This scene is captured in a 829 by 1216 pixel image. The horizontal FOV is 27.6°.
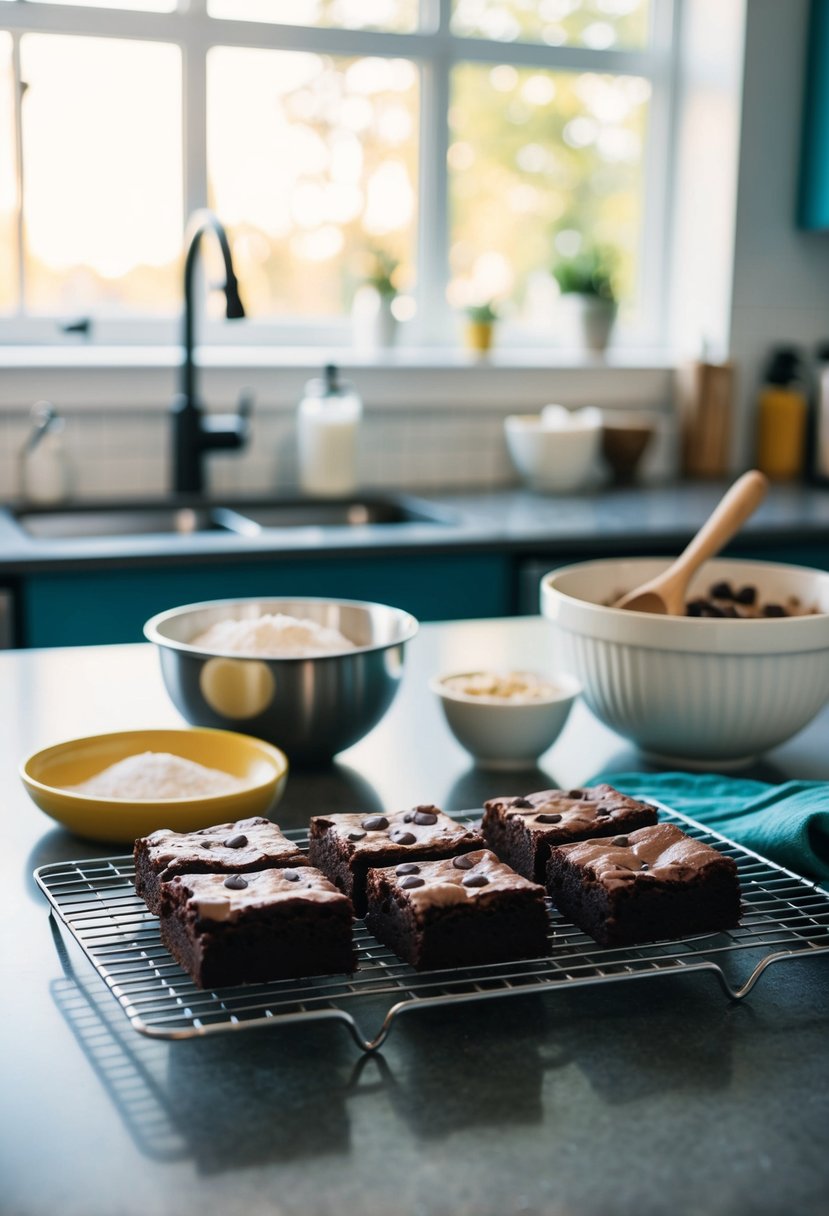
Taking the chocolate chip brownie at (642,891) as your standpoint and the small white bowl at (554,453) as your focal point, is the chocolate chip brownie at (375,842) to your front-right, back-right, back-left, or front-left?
front-left

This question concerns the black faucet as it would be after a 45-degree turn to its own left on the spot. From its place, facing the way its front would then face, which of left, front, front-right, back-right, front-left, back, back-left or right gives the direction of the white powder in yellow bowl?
right

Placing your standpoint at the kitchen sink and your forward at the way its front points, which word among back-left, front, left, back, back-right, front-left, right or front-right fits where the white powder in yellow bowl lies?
front

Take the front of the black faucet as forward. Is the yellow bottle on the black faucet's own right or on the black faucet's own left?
on the black faucet's own left

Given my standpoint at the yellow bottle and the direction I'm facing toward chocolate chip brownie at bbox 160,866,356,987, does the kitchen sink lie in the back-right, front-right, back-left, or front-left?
front-right

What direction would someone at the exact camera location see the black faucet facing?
facing the viewer and to the right of the viewer

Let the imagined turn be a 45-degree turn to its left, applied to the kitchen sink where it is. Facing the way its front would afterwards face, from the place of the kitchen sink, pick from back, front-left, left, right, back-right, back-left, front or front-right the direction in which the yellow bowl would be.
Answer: front-right

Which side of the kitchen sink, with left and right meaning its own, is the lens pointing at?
front

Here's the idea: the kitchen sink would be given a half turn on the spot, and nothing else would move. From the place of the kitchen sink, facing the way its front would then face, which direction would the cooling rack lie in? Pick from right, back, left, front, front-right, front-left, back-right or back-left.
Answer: back

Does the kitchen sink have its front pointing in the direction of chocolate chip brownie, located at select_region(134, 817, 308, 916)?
yes

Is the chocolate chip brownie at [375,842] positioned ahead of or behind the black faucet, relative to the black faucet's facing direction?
ahead

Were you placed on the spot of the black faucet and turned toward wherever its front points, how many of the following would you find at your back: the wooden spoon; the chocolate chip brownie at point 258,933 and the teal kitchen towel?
0

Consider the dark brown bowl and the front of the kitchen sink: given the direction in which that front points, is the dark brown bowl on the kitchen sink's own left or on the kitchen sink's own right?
on the kitchen sink's own left

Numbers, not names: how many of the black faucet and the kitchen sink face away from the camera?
0

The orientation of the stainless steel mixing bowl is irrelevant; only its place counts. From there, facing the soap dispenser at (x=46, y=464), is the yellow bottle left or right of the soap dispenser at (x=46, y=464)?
right
